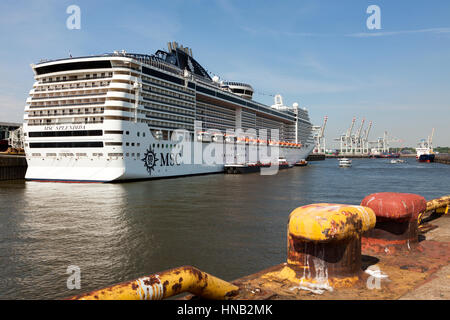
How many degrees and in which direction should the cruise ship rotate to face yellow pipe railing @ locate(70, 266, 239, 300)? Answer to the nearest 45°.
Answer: approximately 135° to its right

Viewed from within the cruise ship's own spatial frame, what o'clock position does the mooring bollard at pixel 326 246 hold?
The mooring bollard is roughly at 4 o'clock from the cruise ship.

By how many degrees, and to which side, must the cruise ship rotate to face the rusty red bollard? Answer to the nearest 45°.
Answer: approximately 135° to its right

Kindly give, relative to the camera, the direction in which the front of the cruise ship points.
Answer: facing away from the viewer and to the right of the viewer
